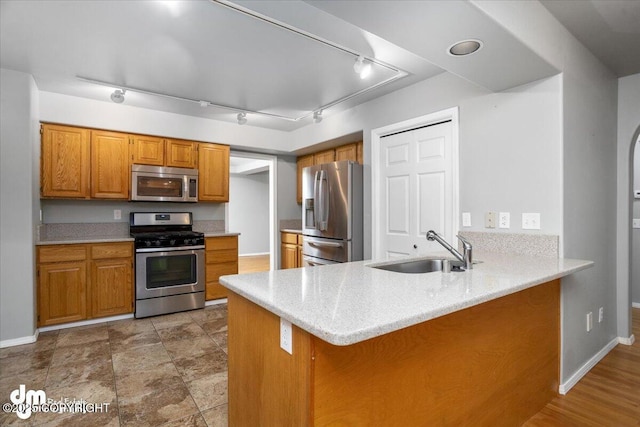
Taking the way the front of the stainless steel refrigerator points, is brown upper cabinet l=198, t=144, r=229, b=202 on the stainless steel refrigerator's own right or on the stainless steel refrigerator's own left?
on the stainless steel refrigerator's own right

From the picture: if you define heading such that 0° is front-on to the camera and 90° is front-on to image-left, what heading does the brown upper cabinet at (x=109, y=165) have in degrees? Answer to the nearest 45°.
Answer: approximately 0°

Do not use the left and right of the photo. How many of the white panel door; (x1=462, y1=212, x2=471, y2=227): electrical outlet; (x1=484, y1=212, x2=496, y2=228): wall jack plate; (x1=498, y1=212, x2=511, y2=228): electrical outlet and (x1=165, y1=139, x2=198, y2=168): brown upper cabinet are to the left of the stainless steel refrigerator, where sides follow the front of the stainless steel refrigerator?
4

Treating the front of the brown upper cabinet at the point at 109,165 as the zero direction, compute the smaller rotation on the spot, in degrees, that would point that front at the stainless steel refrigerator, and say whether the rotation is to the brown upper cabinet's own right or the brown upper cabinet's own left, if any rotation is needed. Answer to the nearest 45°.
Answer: approximately 45° to the brown upper cabinet's own left

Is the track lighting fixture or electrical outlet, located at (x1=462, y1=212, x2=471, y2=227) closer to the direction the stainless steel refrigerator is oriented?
the track lighting fixture
